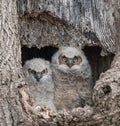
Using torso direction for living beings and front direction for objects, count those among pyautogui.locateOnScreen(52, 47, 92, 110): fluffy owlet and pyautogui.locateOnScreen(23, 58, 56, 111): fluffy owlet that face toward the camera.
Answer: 2

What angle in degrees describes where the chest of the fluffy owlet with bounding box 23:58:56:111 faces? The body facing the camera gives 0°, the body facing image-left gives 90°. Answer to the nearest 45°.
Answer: approximately 0°
